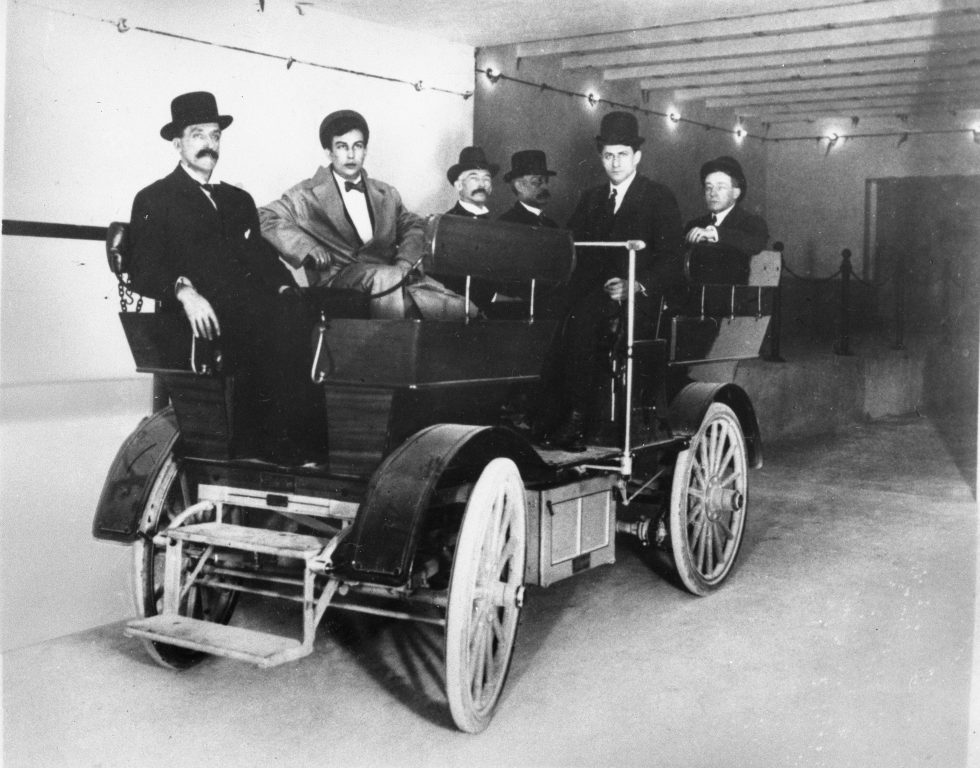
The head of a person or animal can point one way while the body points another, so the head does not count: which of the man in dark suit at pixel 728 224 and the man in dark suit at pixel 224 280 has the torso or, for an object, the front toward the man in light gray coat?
the man in dark suit at pixel 728 224

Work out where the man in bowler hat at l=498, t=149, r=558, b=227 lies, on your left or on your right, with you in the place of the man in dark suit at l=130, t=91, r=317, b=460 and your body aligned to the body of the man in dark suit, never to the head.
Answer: on your left

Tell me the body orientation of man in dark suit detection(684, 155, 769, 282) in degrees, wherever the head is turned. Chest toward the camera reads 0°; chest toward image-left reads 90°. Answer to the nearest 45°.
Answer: approximately 45°

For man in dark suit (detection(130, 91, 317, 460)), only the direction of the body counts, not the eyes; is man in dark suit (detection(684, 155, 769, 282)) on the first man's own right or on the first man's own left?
on the first man's own left
